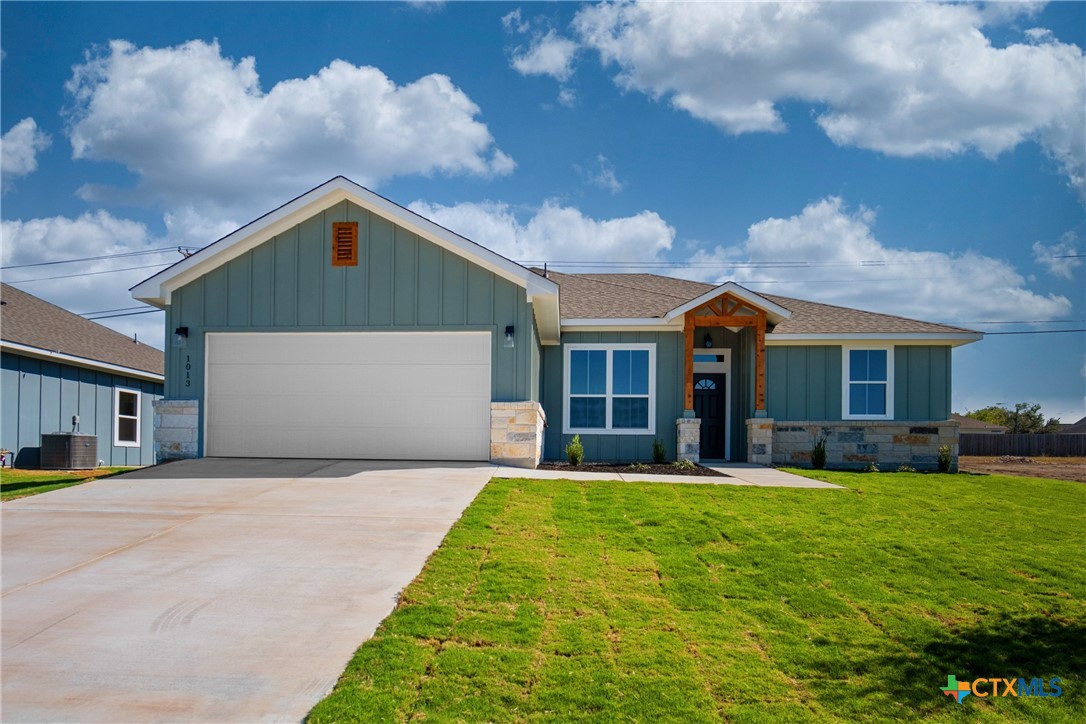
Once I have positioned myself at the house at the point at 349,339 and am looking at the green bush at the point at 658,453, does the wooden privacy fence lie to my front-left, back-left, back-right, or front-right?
front-left

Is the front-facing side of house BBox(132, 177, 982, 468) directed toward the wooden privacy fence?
no

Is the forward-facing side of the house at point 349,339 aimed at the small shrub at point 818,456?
no

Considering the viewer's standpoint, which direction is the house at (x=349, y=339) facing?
facing the viewer

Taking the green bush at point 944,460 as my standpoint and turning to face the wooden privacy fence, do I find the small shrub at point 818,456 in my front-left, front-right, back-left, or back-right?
back-left

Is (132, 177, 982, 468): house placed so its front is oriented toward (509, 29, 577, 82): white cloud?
no

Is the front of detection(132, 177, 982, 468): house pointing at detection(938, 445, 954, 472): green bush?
no
